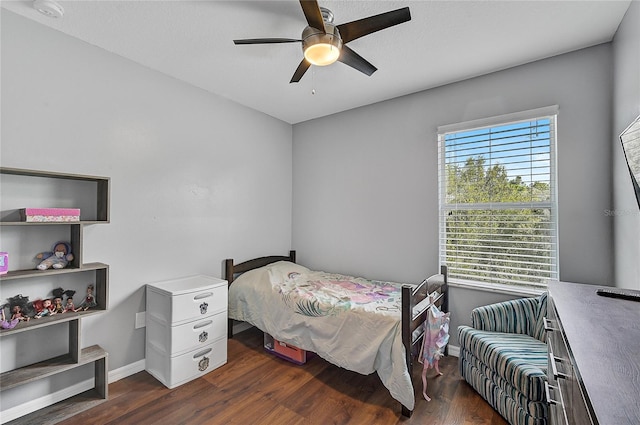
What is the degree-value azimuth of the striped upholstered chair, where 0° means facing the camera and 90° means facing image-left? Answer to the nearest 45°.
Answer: approximately 45°

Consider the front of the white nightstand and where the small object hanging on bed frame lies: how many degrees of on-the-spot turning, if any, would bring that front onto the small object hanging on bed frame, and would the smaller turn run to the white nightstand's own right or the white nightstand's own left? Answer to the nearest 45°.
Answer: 0° — it already faces it

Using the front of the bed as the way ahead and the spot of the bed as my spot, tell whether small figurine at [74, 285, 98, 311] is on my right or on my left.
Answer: on my right

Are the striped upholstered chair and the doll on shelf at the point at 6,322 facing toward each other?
yes

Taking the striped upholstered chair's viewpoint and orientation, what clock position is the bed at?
The bed is roughly at 1 o'clock from the striped upholstered chair.

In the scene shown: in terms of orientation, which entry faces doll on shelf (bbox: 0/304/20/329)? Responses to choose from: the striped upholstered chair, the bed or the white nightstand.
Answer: the striped upholstered chair
